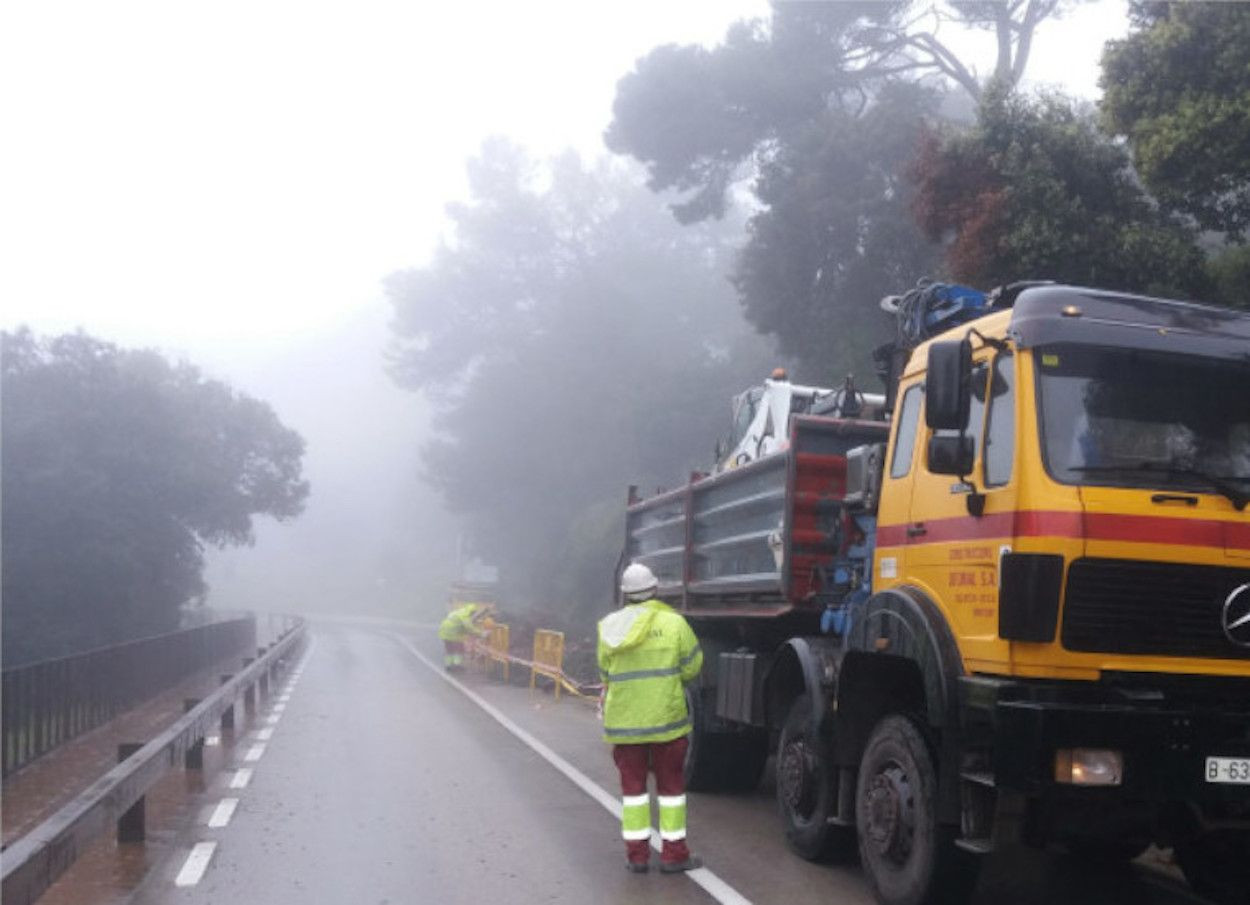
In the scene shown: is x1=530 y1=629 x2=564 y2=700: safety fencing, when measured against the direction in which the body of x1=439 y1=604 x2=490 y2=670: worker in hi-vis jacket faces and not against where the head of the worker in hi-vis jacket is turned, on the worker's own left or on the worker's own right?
on the worker's own right

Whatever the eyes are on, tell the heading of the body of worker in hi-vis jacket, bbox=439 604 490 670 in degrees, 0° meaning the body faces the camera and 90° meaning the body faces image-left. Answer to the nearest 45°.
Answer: approximately 270°

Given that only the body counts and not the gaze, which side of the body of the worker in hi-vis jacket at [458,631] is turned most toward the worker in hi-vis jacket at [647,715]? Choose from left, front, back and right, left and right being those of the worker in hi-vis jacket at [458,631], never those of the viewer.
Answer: right

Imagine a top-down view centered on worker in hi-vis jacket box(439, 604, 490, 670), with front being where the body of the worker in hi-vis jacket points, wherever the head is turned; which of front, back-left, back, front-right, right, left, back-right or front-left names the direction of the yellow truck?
right

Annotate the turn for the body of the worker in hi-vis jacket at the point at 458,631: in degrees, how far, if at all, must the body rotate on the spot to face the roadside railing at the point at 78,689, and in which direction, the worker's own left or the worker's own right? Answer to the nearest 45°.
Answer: approximately 90° to the worker's own right
